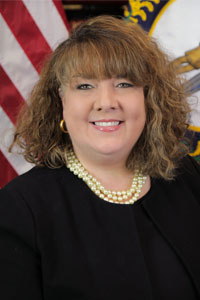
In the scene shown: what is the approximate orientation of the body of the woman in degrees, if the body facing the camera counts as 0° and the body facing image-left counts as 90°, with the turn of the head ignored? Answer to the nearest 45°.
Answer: approximately 315°
